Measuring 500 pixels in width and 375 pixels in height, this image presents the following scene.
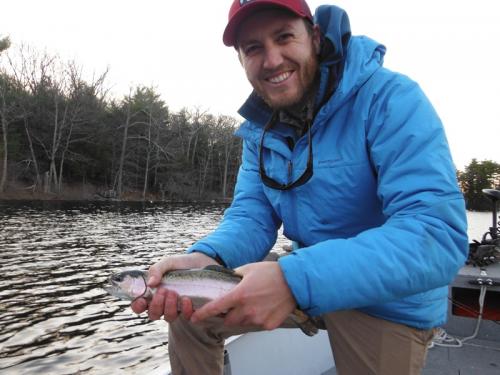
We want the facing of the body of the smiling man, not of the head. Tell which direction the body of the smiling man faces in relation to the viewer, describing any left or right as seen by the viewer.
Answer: facing the viewer and to the left of the viewer
